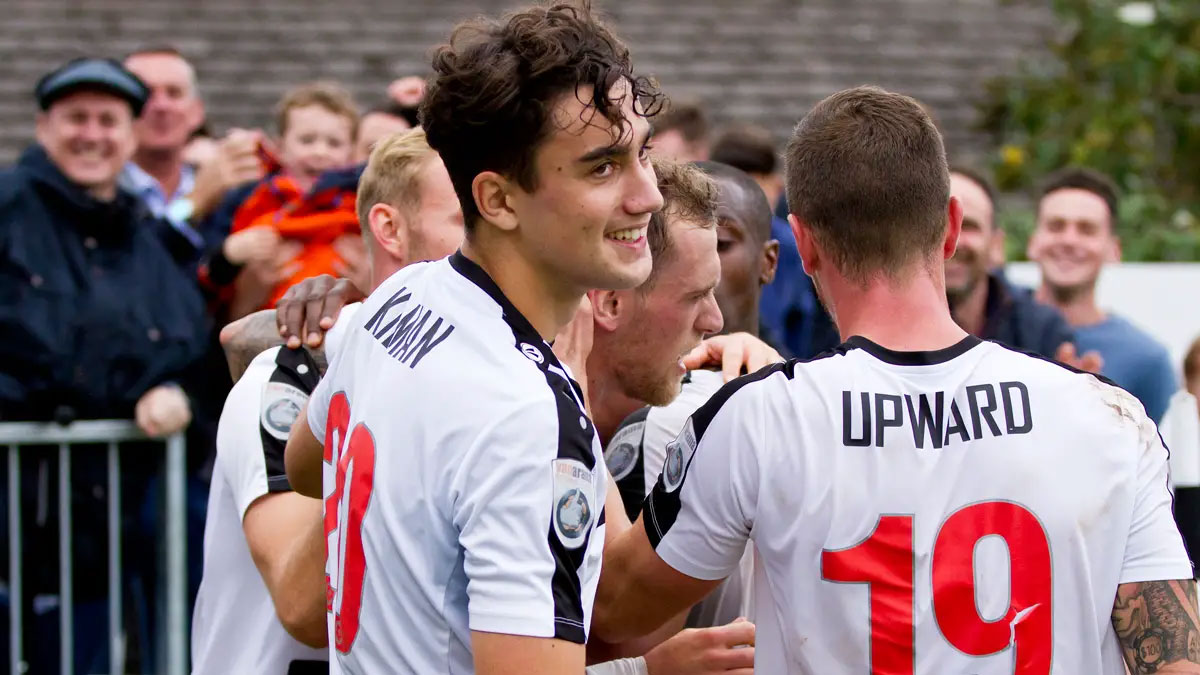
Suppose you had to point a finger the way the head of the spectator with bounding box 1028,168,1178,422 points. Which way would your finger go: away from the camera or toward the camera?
toward the camera

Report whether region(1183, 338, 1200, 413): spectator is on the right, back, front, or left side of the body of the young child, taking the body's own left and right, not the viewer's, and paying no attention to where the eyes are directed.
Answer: left

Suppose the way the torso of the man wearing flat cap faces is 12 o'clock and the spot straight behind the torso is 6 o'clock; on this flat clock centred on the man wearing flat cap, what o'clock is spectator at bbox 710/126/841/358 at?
The spectator is roughly at 9 o'clock from the man wearing flat cap.

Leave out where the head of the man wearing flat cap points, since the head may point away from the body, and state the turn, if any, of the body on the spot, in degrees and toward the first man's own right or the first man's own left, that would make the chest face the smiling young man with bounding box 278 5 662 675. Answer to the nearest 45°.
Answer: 0° — they already face them

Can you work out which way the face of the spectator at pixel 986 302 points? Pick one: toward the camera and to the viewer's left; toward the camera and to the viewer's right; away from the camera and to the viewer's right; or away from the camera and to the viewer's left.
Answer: toward the camera and to the viewer's left

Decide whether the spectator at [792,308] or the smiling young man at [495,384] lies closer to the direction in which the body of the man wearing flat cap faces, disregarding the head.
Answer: the smiling young man

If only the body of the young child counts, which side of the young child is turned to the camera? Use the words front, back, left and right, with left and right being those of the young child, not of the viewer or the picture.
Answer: front

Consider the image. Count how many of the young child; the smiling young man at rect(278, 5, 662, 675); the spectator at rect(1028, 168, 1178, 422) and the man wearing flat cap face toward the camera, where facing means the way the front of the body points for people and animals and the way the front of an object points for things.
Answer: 3

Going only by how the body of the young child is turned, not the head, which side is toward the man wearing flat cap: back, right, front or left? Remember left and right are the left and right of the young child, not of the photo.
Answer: right

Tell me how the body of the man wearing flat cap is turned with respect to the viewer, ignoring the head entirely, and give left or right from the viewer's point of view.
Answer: facing the viewer

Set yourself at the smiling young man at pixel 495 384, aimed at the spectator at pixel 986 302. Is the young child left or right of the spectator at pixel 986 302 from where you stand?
left

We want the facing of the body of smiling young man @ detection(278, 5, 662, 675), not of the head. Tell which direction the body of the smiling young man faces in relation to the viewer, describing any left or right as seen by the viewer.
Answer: facing away from the viewer and to the right of the viewer

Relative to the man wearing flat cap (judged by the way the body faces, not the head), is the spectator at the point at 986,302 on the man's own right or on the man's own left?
on the man's own left

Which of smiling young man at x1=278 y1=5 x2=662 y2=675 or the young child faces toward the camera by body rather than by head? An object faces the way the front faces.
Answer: the young child

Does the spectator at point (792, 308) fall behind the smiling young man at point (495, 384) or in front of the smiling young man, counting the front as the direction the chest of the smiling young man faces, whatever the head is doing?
in front

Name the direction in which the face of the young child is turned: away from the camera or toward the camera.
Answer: toward the camera
